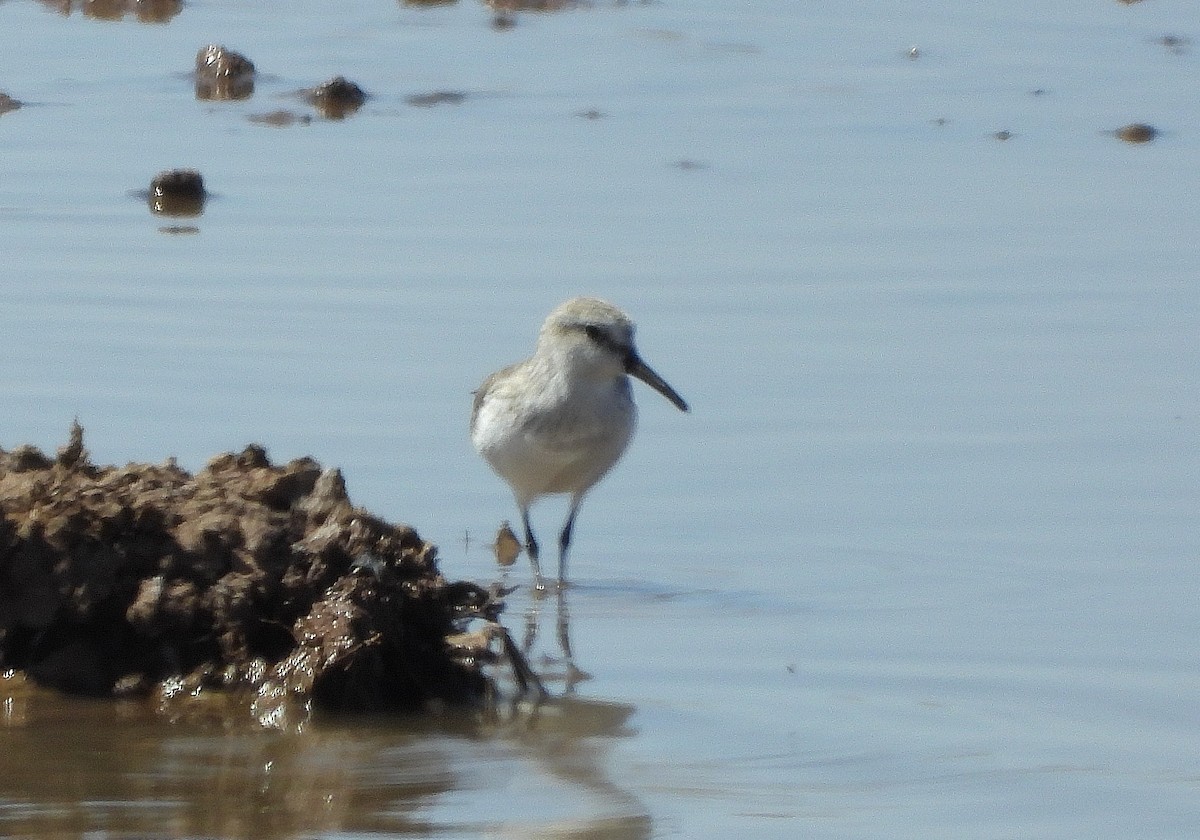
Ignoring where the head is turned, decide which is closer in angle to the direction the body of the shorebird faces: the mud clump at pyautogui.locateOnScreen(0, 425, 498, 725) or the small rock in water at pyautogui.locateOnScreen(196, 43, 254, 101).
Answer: the mud clump

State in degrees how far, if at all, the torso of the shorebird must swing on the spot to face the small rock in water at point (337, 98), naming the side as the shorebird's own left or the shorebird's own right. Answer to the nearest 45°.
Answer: approximately 135° to the shorebird's own left

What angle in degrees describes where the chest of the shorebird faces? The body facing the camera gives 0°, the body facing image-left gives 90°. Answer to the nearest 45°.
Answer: approximately 315°

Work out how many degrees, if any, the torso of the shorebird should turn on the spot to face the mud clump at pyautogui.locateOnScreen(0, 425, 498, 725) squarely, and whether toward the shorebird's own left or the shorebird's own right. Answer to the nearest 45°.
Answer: approximately 90° to the shorebird's own right

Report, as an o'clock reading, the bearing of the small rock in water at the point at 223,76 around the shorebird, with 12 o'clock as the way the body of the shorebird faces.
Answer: The small rock in water is roughly at 7 o'clock from the shorebird.

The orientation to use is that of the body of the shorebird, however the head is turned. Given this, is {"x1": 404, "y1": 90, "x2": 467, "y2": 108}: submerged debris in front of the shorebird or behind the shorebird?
behind

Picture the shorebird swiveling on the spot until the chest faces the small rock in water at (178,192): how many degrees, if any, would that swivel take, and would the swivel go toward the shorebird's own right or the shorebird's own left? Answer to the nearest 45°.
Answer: approximately 180°

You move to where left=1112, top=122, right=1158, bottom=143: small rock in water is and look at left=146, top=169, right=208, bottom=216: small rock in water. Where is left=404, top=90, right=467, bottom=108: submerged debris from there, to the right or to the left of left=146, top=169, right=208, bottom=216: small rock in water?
right

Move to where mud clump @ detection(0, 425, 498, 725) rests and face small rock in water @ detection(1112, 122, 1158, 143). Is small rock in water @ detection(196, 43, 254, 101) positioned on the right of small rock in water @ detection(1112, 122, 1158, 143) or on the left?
left

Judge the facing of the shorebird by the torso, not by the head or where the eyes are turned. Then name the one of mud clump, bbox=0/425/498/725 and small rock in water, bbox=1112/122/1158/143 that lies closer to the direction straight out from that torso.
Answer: the mud clump

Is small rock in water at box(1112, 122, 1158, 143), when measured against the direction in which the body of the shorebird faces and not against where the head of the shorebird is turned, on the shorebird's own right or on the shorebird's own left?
on the shorebird's own left
